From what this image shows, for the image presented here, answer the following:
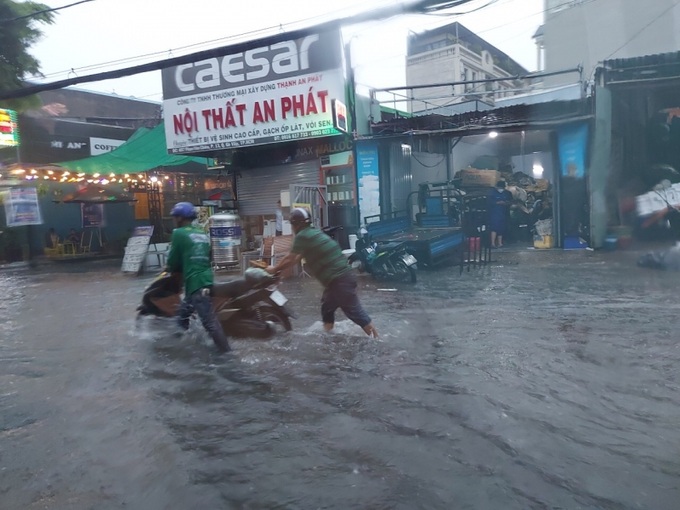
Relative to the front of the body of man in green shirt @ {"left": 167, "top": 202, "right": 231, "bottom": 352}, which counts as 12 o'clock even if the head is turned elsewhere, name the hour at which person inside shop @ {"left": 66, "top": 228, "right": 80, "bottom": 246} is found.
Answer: The person inside shop is roughly at 1 o'clock from the man in green shirt.

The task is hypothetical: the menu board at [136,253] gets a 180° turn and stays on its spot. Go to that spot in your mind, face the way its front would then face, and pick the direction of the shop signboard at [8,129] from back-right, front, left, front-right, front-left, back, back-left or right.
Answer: back-left

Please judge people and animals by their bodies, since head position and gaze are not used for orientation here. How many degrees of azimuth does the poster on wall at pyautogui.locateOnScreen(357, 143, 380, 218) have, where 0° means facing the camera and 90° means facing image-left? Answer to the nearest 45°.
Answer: approximately 0°

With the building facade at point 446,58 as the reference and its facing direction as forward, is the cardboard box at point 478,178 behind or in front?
in front

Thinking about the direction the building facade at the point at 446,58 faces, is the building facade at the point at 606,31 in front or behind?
in front

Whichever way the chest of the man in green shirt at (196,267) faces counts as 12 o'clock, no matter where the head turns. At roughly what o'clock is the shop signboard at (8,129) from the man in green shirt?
The shop signboard is roughly at 1 o'clock from the man in green shirt.

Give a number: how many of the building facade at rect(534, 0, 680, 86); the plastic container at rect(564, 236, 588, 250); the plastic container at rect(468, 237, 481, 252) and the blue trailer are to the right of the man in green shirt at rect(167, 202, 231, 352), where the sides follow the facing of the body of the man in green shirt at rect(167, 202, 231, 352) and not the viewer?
4

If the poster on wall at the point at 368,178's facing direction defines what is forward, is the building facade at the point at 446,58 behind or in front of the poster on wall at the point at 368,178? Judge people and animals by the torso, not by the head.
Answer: behind

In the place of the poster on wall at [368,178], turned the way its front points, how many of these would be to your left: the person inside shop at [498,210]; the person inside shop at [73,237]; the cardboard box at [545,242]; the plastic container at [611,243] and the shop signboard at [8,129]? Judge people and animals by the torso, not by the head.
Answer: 3

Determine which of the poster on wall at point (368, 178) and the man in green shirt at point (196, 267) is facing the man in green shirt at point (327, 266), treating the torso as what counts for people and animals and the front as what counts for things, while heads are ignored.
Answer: the poster on wall

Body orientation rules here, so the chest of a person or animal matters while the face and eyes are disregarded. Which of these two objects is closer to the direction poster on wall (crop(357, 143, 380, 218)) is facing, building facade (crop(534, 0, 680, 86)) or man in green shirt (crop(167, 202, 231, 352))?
the man in green shirt

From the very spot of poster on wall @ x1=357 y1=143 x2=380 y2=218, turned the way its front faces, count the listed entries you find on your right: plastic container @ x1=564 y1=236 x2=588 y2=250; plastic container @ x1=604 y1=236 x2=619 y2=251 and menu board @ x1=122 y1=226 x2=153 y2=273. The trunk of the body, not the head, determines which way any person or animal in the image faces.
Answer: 1
